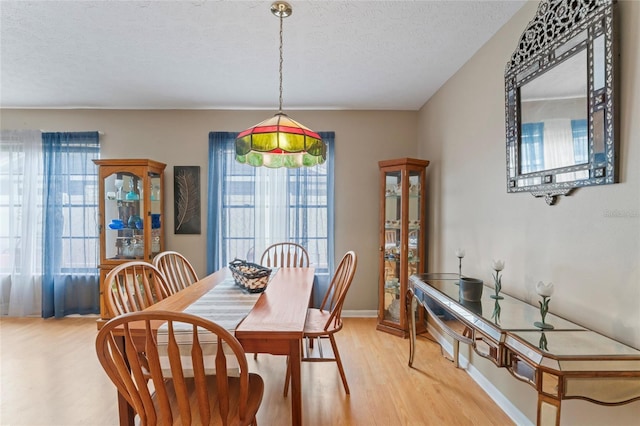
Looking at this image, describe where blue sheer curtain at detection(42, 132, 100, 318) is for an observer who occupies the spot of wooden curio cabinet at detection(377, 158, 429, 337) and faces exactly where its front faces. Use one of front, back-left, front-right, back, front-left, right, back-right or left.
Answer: front-right

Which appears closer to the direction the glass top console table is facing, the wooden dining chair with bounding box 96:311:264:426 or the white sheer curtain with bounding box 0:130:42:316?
the wooden dining chair

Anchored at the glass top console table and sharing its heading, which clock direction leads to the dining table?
The dining table is roughly at 1 o'clock from the glass top console table.

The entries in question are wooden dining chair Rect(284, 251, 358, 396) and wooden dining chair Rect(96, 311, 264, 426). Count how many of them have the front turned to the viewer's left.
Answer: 1

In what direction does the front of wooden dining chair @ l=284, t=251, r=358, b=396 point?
to the viewer's left

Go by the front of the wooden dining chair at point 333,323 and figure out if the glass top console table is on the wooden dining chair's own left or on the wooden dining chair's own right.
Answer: on the wooden dining chair's own left

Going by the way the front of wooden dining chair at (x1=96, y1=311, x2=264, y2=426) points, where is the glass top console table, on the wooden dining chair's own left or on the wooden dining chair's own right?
on the wooden dining chair's own right

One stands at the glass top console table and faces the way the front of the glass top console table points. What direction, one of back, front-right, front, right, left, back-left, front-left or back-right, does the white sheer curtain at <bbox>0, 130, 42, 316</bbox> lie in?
front-right

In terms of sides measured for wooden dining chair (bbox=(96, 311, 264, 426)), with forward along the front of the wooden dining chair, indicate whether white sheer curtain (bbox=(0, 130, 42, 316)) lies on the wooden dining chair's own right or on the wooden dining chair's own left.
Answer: on the wooden dining chair's own left

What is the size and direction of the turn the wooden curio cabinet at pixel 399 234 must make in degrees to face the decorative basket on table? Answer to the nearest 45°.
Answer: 0° — it already faces it

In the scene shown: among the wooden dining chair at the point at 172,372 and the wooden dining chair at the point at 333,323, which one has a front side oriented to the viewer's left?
the wooden dining chair at the point at 333,323

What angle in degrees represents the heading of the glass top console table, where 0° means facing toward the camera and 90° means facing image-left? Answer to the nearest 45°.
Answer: approximately 45°

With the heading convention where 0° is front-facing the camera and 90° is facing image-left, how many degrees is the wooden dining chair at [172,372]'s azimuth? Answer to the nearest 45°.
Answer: approximately 225°

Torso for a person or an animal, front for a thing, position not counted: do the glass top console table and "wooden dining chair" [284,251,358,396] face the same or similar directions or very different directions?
same or similar directions

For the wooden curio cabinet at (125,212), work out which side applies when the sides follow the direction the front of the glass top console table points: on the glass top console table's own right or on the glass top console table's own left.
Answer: on the glass top console table's own right

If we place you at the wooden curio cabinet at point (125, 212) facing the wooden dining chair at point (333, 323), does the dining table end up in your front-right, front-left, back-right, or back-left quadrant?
front-right

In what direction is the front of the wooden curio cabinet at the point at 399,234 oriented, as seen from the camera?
facing the viewer and to the left of the viewer
